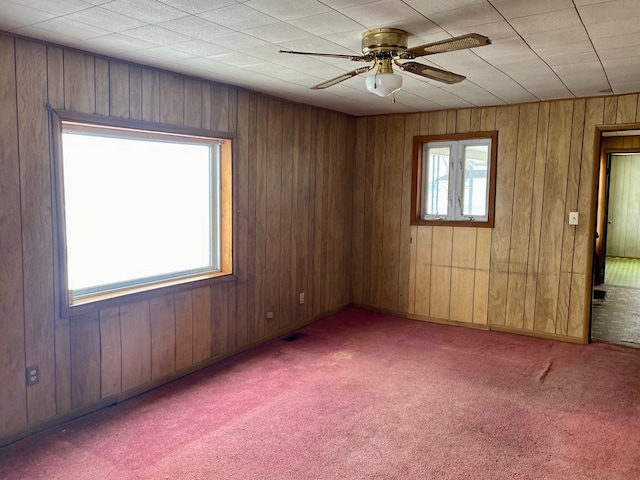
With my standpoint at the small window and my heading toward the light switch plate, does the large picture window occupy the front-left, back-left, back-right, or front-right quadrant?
back-right

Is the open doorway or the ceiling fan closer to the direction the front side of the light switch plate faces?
the ceiling fan

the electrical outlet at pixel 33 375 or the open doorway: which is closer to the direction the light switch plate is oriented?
the electrical outlet

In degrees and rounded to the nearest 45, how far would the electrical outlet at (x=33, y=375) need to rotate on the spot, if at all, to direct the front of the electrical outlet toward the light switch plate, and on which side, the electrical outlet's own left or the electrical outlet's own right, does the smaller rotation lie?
approximately 45° to the electrical outlet's own left

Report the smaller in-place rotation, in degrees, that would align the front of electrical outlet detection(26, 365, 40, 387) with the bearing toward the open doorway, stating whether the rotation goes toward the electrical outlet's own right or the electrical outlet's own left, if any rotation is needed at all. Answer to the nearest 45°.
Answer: approximately 45° to the electrical outlet's own left

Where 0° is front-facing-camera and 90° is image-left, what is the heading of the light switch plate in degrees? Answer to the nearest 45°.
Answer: approximately 0°

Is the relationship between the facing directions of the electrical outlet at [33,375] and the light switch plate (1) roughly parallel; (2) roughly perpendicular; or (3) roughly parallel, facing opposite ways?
roughly perpendicular

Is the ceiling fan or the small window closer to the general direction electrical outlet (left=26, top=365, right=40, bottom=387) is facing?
the ceiling fan

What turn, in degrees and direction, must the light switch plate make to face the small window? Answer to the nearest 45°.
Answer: approximately 90° to its right
